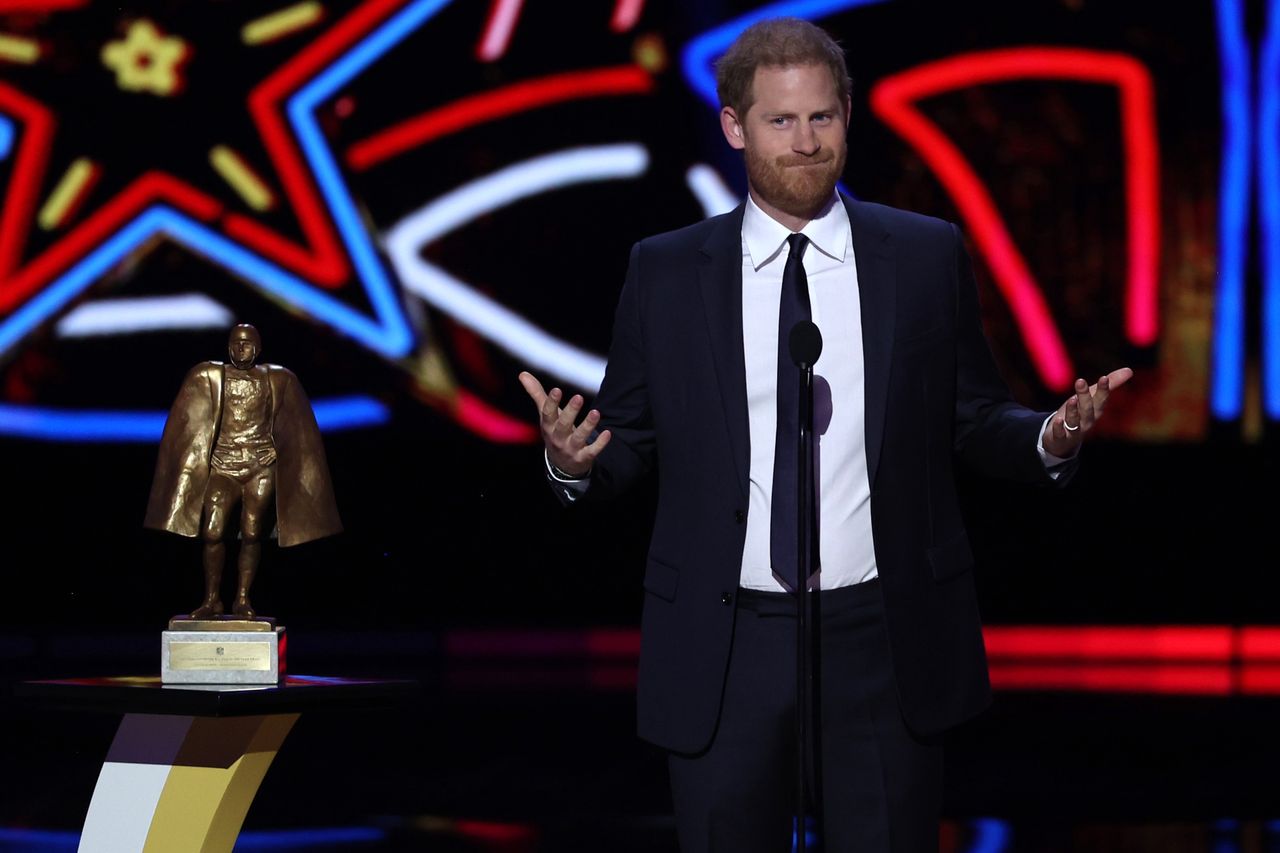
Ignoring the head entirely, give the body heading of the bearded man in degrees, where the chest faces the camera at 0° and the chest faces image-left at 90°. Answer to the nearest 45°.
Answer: approximately 0°

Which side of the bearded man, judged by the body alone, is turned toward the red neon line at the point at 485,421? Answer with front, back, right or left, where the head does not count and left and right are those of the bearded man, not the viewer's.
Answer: back

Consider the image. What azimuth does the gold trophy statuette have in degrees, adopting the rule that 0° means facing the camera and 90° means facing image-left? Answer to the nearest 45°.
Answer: approximately 0°

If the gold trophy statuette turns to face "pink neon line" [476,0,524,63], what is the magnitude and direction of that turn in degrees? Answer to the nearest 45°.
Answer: approximately 180°

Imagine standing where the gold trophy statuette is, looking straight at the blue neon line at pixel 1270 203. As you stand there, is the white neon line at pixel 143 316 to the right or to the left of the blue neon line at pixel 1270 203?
left

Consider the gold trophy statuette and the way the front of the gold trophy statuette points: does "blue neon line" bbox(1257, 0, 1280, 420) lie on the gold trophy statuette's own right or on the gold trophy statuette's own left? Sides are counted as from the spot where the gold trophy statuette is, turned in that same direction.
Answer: on the gold trophy statuette's own left

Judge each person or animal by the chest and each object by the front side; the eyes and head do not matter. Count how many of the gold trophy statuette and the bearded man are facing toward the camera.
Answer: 2

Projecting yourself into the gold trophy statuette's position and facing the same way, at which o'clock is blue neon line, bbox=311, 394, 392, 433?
The blue neon line is roughly at 6 o'clock from the gold trophy statuette.

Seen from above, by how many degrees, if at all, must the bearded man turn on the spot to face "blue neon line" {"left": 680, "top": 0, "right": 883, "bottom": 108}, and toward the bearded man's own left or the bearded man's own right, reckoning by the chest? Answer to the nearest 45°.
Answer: approximately 180°

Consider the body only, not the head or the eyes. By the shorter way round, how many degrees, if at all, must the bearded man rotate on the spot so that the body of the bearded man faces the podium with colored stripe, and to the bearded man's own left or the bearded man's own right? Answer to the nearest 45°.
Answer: approximately 135° to the bearded man's own right

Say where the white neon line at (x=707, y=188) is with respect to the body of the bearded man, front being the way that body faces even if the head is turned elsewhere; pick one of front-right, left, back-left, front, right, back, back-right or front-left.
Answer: back

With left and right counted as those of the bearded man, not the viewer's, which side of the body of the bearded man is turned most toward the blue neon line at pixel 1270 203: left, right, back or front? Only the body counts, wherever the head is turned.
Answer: back

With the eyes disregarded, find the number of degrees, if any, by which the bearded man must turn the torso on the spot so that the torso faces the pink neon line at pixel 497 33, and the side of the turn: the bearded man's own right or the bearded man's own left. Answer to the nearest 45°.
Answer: approximately 180°
